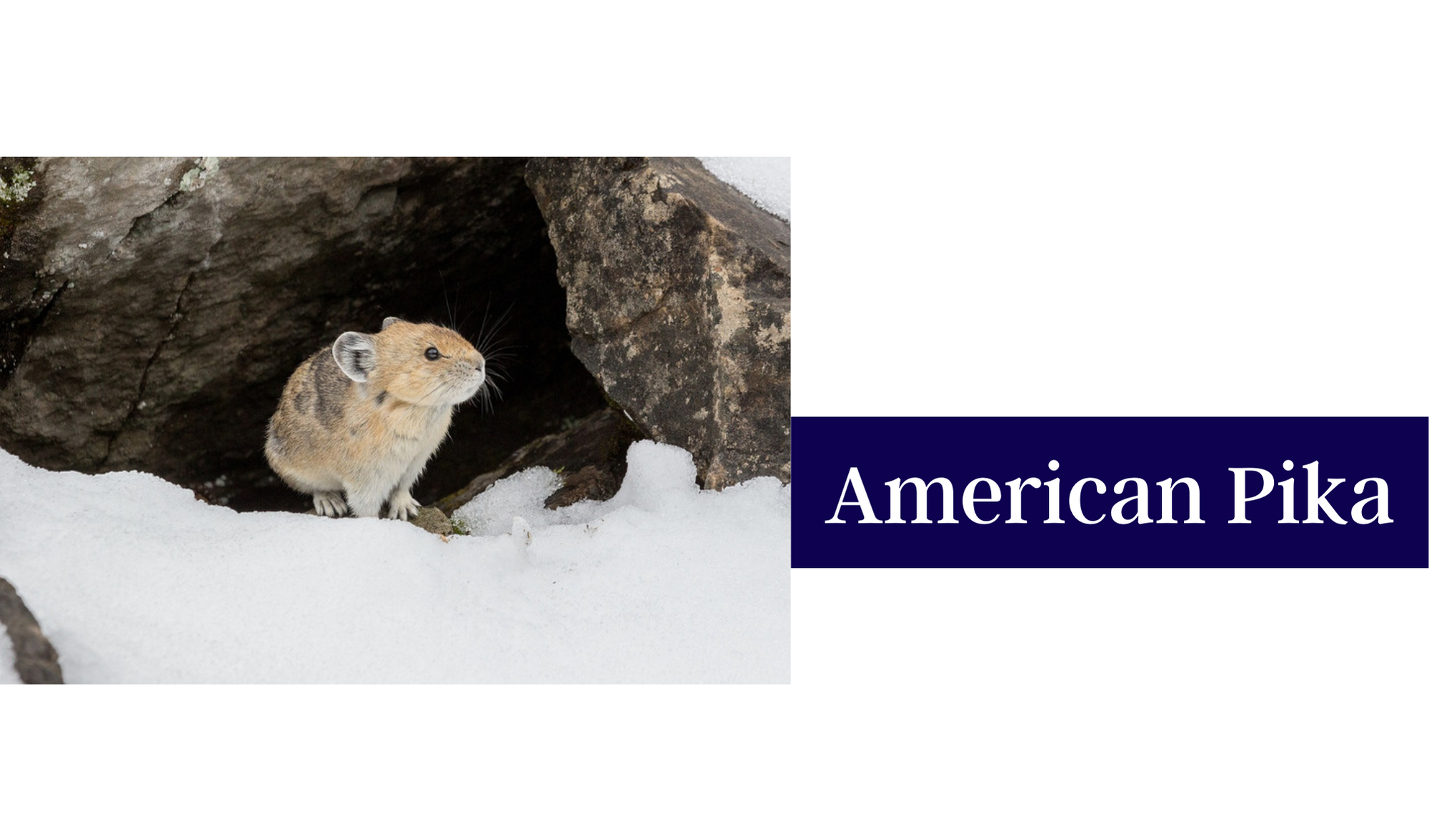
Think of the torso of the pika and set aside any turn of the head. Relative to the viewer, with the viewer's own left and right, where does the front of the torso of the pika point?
facing the viewer and to the right of the viewer

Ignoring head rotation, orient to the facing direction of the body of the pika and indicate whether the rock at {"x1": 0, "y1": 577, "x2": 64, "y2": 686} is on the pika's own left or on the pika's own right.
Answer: on the pika's own right

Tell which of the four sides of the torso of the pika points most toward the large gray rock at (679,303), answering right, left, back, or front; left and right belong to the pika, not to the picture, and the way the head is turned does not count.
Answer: front

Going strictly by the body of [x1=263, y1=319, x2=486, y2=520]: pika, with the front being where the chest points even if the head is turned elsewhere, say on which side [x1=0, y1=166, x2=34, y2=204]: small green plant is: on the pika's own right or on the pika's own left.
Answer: on the pika's own right

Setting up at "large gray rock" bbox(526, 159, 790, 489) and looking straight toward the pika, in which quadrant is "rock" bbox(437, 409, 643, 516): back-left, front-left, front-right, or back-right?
front-right
